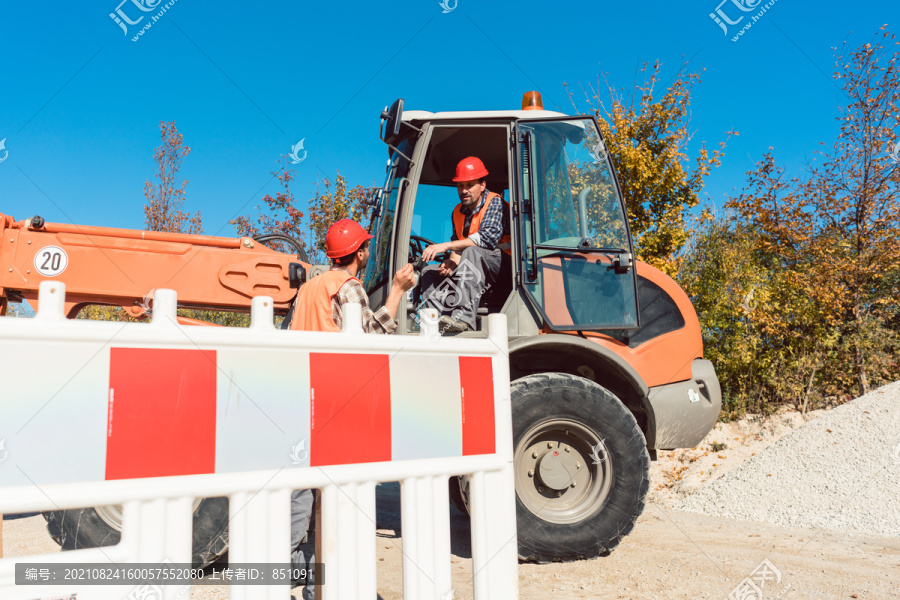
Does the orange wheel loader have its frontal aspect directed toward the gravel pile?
no

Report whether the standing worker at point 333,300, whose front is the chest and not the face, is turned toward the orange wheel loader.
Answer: yes

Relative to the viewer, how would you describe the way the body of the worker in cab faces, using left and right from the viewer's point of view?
facing the viewer and to the left of the viewer

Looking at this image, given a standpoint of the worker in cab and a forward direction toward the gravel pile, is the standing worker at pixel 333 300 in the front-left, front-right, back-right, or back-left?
back-right

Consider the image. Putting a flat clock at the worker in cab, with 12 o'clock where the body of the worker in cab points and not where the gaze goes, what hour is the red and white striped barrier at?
The red and white striped barrier is roughly at 11 o'clock from the worker in cab.

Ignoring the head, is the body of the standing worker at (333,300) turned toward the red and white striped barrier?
no

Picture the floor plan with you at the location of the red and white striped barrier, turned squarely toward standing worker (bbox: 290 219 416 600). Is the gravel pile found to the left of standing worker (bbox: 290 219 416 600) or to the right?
right

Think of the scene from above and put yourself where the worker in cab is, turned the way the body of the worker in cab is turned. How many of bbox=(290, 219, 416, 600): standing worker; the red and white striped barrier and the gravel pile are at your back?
1

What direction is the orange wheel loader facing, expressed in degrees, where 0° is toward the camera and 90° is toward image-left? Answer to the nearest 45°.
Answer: approximately 90°

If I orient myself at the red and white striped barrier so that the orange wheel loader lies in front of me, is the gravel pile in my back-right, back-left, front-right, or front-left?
front-right

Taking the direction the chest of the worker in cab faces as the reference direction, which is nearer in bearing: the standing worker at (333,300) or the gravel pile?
the standing worker

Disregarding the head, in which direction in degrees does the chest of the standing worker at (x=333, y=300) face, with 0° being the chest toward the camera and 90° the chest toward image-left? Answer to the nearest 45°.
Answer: approximately 225°

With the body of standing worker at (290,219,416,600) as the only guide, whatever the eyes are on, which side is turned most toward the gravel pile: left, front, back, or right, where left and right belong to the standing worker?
front

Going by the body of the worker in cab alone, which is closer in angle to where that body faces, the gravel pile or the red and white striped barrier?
the red and white striped barrier

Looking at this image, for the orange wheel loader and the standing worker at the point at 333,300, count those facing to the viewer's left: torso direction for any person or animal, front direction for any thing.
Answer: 1

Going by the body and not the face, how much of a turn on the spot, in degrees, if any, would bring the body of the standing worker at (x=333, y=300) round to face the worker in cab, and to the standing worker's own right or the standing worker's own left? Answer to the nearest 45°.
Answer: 0° — they already face them

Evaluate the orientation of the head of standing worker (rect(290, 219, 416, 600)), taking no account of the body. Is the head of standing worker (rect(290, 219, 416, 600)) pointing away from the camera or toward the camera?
away from the camera
